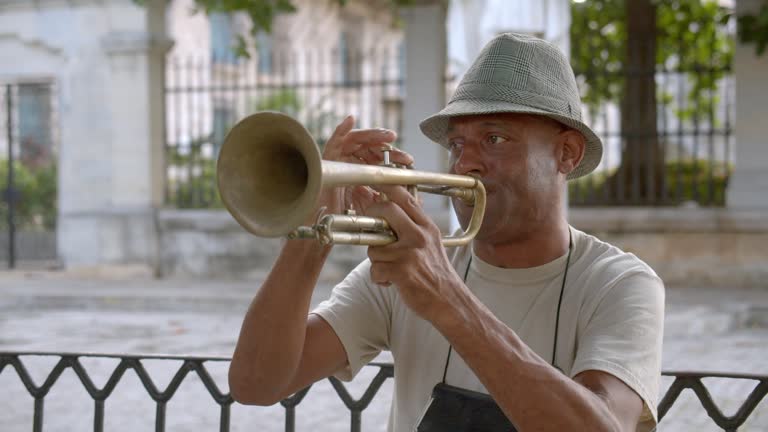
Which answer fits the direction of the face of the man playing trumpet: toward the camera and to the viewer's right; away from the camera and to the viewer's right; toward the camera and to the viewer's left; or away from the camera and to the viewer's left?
toward the camera and to the viewer's left

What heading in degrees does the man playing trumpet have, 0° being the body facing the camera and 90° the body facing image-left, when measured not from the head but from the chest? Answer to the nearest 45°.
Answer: approximately 45°

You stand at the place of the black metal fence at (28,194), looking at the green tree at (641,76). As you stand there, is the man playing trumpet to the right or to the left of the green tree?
right

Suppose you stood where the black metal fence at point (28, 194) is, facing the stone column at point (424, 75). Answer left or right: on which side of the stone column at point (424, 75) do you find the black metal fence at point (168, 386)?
right

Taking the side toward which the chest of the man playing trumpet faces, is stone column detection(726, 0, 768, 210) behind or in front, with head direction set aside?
behind

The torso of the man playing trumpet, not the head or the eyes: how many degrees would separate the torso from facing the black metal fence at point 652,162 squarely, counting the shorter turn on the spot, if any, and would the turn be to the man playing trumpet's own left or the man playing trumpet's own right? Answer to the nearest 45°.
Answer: approximately 135° to the man playing trumpet's own right

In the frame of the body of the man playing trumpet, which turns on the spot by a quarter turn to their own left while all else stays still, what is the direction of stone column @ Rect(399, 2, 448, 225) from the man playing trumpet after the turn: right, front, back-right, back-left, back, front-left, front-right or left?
back-left

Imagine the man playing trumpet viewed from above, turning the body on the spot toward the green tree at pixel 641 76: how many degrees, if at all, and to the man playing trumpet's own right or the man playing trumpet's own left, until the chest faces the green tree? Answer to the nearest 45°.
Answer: approximately 135° to the man playing trumpet's own right
